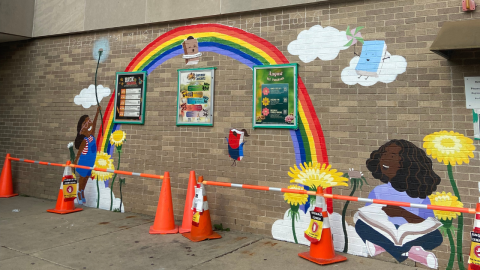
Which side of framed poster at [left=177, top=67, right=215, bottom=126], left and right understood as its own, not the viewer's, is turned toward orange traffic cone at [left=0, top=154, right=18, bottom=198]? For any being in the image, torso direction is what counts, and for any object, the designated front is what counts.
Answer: right

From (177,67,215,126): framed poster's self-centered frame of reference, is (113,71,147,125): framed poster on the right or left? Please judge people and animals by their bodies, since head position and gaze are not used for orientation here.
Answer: on its right

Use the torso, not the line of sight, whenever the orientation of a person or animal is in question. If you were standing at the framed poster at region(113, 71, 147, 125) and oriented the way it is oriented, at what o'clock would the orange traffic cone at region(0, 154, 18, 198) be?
The orange traffic cone is roughly at 3 o'clock from the framed poster.

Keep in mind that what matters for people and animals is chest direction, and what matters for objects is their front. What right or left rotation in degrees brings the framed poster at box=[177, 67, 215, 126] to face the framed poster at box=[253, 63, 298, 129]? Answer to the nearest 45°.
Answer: approximately 90° to its left

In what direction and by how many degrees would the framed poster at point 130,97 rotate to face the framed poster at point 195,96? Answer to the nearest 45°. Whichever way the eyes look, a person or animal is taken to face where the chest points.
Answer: approximately 90° to its left

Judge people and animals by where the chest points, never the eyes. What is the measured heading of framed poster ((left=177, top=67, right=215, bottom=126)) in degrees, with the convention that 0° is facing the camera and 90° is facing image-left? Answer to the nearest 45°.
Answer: approximately 45°

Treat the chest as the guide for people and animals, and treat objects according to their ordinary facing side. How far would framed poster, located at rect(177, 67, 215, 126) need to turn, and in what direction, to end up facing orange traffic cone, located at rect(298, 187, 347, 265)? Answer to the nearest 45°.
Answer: approximately 90° to its left
